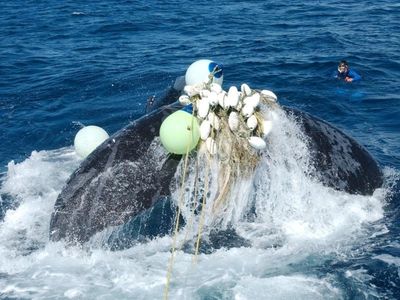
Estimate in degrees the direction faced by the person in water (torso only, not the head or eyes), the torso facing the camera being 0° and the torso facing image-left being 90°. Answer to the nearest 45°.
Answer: approximately 45°
